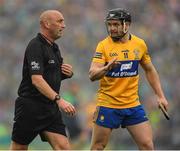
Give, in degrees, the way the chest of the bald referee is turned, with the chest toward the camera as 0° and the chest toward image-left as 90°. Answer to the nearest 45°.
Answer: approximately 270°

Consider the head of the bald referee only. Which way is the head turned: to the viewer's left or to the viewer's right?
to the viewer's right
